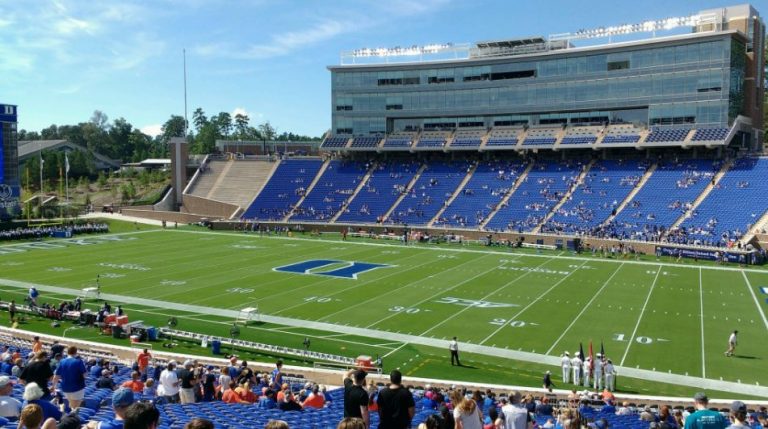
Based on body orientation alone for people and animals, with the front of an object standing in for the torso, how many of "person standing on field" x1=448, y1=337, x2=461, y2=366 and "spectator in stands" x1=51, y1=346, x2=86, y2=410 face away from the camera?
2

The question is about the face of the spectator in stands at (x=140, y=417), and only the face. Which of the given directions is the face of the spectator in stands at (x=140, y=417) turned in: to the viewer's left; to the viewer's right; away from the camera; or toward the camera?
away from the camera

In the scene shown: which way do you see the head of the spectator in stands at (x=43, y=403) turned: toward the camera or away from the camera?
away from the camera

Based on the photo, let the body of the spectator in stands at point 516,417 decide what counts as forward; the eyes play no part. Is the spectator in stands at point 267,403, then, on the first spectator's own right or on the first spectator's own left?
on the first spectator's own left

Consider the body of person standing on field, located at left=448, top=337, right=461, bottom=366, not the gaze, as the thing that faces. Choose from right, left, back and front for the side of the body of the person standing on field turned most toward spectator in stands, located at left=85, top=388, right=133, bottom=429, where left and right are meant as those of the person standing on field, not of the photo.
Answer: back

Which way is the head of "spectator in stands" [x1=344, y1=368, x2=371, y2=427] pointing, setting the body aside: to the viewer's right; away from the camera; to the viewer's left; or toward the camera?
away from the camera

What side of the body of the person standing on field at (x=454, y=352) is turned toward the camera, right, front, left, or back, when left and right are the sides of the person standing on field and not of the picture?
back

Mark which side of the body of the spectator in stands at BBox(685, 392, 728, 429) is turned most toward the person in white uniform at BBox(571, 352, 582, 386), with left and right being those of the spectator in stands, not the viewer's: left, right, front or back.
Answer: front

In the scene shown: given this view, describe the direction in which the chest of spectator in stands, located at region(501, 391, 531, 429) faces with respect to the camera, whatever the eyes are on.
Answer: away from the camera

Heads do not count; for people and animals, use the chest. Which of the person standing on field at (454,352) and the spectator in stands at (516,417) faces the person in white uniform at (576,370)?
the spectator in stands

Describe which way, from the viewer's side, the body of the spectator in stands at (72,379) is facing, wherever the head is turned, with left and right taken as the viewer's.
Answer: facing away from the viewer

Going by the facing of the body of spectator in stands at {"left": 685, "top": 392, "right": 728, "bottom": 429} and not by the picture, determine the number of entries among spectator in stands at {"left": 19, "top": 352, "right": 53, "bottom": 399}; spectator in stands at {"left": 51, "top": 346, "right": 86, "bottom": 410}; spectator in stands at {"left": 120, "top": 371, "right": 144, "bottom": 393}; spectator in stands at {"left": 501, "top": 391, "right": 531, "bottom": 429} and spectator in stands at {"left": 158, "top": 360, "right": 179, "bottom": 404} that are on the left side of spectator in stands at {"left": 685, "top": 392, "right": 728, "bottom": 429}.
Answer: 5

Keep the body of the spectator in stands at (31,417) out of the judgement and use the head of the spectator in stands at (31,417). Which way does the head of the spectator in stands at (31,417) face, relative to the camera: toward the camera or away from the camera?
away from the camera

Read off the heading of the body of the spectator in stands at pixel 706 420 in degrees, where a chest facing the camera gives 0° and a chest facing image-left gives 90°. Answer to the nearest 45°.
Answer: approximately 180°

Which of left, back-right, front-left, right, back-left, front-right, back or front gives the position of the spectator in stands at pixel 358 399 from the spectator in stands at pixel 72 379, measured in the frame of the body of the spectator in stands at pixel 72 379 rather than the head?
back-right

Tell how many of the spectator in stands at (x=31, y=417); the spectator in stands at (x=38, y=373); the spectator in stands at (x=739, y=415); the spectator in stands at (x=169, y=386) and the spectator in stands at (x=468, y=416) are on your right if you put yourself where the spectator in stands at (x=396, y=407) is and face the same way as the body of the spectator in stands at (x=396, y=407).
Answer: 2

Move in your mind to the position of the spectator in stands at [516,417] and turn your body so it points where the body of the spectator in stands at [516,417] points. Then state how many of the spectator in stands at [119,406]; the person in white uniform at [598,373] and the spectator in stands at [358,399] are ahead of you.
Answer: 1
